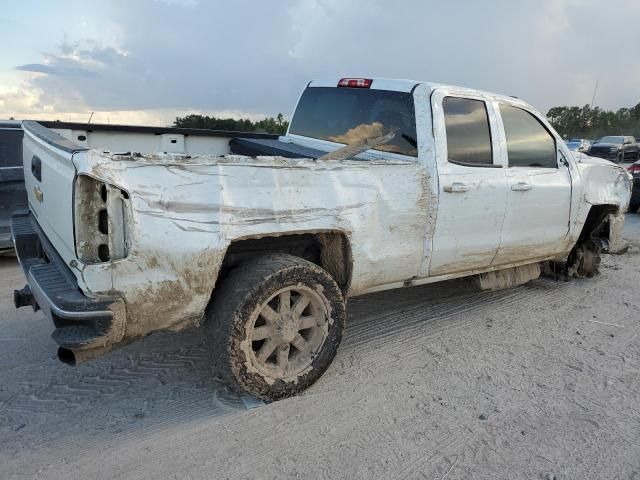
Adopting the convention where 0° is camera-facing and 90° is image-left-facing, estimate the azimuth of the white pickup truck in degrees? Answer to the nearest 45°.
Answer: approximately 225°

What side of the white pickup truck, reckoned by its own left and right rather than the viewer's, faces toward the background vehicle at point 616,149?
front

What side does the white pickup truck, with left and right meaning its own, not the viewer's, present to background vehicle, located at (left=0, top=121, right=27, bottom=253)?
left
